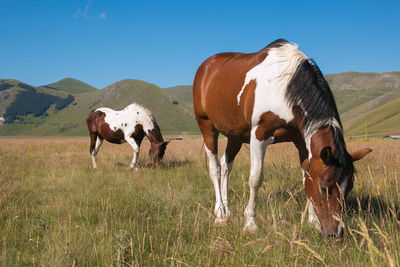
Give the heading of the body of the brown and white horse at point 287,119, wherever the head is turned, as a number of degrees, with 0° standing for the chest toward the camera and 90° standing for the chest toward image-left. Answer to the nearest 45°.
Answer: approximately 315°

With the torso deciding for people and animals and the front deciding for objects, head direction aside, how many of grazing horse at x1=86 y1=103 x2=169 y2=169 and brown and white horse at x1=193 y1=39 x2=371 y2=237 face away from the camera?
0

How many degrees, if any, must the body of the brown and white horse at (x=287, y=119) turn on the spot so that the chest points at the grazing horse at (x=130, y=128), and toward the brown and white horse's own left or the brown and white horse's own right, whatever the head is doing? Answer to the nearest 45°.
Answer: approximately 180°

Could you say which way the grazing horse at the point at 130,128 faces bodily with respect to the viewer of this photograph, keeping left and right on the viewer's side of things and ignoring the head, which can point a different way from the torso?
facing to the right of the viewer

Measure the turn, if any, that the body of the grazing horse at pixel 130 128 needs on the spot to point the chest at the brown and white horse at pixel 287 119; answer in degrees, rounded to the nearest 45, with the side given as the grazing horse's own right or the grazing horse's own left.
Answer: approximately 90° to the grazing horse's own right
